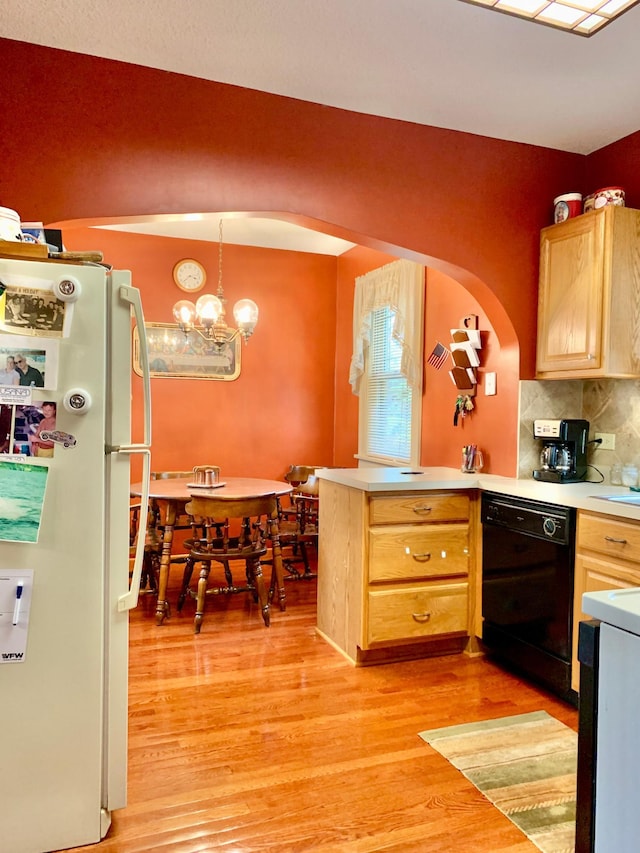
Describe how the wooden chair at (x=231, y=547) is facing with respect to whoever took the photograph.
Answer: facing away from the viewer

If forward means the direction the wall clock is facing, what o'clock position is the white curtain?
The white curtain is roughly at 10 o'clock from the wall clock.

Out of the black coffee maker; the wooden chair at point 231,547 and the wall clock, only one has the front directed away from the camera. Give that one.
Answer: the wooden chair

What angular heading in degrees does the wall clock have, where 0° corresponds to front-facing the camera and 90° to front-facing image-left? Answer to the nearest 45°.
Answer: approximately 0°

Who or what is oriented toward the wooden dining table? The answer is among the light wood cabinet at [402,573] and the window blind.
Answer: the window blind
